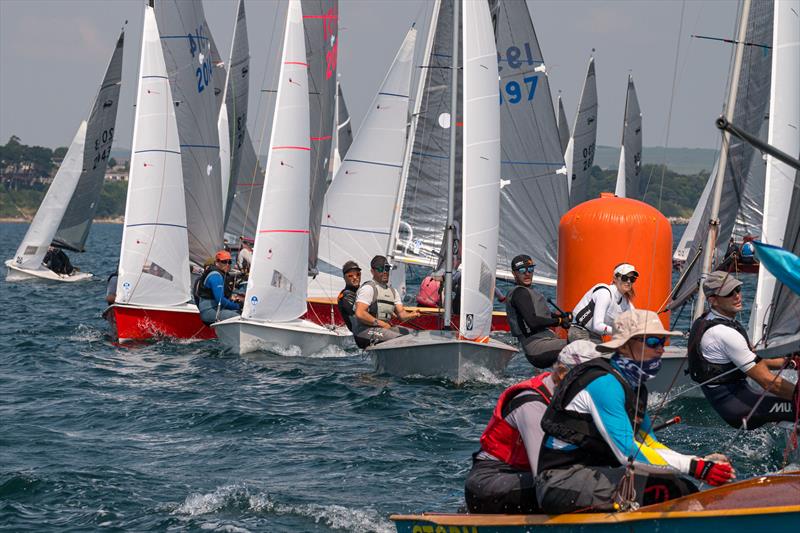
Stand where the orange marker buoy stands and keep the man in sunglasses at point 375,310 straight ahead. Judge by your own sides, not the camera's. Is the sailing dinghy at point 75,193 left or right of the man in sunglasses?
right

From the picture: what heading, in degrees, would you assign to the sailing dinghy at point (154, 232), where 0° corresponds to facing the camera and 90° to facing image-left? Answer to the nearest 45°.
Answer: approximately 45°

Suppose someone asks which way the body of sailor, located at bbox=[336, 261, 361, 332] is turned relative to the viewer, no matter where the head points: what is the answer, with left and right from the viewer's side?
facing the viewer and to the right of the viewer

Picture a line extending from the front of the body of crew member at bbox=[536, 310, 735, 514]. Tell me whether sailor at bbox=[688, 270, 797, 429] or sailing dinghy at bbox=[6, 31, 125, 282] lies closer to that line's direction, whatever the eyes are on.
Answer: the sailor
